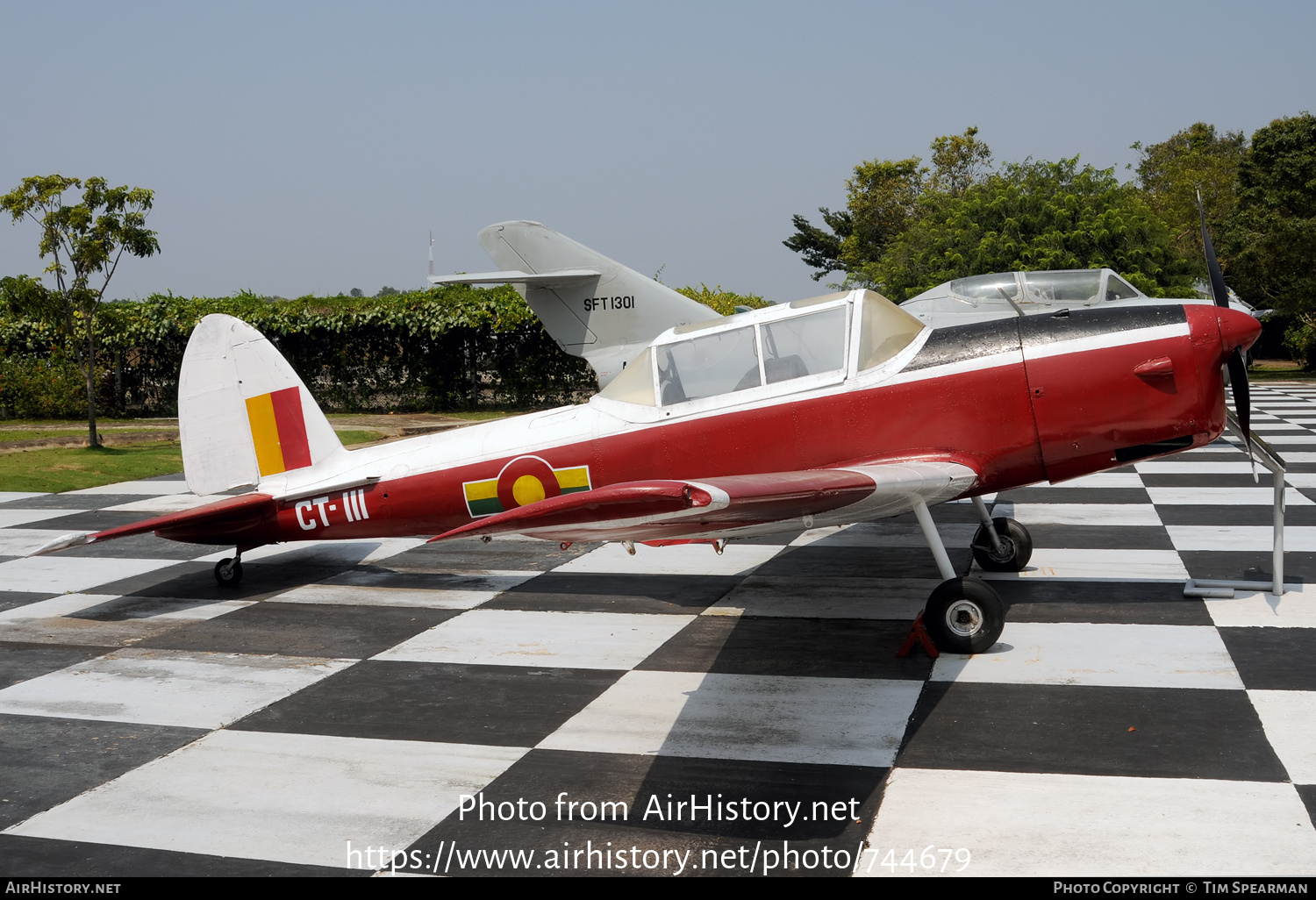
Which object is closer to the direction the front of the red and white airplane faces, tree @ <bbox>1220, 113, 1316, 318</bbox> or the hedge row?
the tree

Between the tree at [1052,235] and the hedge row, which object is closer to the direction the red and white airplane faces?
the tree

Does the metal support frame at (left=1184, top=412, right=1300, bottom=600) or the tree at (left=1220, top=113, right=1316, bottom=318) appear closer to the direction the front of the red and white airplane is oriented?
the metal support frame

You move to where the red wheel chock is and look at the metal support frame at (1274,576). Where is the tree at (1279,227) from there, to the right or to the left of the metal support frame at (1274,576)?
left

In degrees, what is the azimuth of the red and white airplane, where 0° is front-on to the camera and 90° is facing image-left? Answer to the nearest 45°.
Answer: approximately 270°

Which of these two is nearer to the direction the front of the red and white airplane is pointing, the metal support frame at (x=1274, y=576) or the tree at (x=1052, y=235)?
the metal support frame

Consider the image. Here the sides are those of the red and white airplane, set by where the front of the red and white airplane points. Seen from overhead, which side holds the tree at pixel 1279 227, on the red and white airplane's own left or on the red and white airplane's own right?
on the red and white airplane's own left
